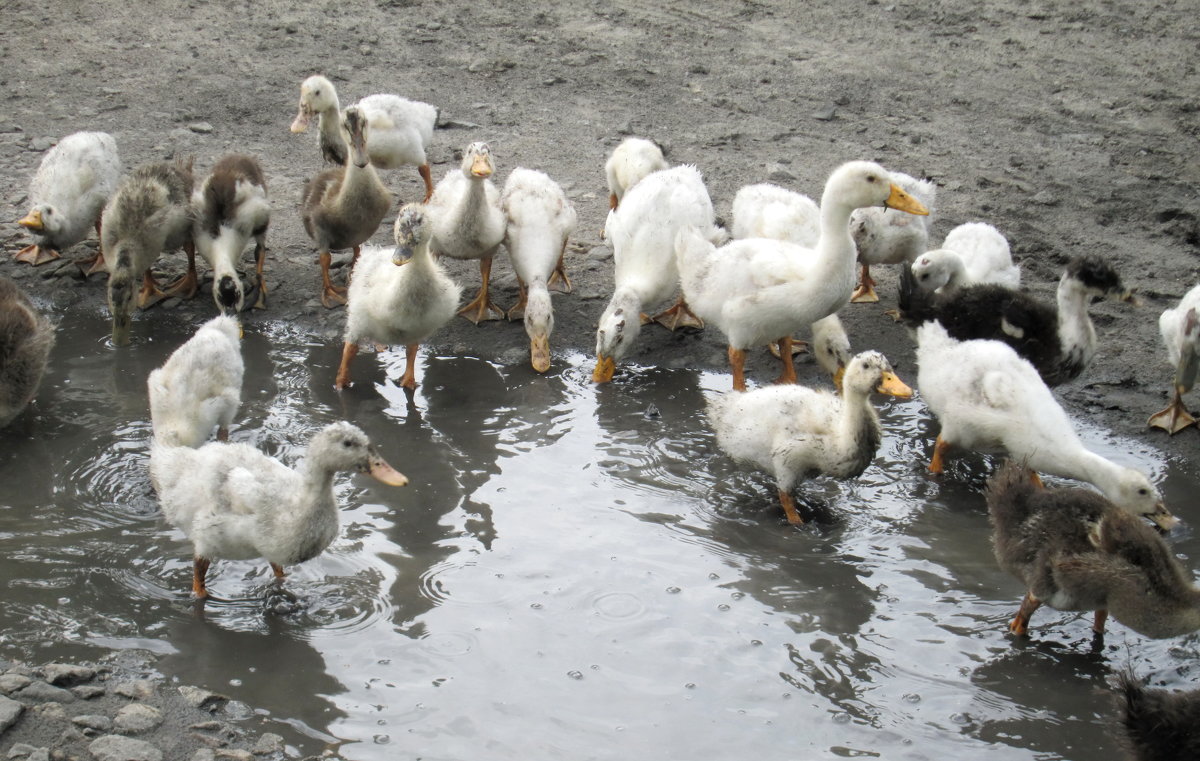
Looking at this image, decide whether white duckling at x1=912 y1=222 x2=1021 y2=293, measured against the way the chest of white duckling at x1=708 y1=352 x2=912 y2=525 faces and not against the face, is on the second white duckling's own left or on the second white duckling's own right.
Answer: on the second white duckling's own left

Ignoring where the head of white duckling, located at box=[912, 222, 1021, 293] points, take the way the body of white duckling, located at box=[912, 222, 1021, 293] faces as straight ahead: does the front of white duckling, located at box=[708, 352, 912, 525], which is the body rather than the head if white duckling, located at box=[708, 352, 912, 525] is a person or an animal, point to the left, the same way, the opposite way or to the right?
the opposite way

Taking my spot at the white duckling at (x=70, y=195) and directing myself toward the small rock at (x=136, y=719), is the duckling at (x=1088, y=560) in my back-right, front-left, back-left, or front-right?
front-left

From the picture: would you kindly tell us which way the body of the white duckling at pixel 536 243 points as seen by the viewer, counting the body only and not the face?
toward the camera

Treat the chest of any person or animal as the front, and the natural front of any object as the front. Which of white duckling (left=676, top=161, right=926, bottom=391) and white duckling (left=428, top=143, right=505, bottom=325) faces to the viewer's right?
white duckling (left=676, top=161, right=926, bottom=391)

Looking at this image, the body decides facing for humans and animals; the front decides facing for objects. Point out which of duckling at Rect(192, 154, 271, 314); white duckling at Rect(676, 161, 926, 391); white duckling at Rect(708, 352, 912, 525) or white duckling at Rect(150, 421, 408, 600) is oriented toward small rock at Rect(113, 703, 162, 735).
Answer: the duckling

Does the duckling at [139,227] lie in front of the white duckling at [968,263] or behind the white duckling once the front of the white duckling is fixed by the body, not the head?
in front

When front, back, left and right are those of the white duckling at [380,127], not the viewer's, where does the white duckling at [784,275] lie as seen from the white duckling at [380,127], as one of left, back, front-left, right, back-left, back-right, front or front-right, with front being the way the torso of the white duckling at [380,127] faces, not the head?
back-left

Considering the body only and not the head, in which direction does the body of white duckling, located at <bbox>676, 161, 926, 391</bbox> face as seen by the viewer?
to the viewer's right

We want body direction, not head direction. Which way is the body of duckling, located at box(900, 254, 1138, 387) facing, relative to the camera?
to the viewer's right

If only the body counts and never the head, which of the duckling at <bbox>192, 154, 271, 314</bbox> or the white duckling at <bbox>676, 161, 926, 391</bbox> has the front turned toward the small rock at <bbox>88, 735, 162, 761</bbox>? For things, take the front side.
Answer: the duckling

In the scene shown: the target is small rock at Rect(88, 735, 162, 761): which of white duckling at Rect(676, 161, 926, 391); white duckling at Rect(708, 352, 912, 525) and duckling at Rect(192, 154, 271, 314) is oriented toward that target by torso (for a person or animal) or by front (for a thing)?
the duckling

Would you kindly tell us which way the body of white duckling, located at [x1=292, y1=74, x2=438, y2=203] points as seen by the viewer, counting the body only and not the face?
to the viewer's left

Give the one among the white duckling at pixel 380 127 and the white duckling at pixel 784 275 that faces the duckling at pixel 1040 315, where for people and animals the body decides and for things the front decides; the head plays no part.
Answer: the white duckling at pixel 784 275

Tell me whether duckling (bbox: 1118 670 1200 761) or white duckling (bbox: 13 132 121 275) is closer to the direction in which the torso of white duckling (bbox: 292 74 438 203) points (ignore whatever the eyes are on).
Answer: the white duckling

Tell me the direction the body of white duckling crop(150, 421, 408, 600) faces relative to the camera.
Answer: to the viewer's right

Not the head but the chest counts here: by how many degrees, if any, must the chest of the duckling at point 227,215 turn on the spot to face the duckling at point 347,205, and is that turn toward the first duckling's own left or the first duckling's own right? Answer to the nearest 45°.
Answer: approximately 90° to the first duckling's own left

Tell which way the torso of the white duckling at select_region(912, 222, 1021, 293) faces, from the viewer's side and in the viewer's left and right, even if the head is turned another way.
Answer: facing to the left of the viewer

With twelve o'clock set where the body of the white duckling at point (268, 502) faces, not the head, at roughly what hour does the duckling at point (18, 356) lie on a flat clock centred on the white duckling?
The duckling is roughly at 8 o'clock from the white duckling.

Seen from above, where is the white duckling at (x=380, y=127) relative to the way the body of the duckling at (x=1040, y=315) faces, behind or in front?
behind
